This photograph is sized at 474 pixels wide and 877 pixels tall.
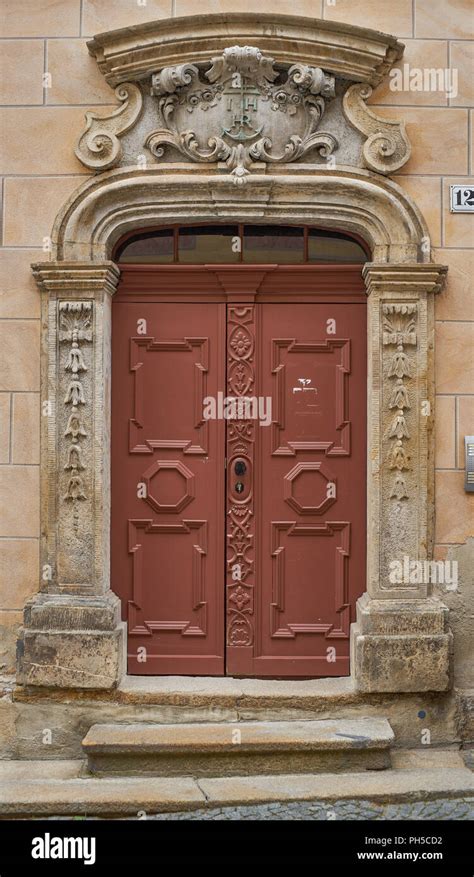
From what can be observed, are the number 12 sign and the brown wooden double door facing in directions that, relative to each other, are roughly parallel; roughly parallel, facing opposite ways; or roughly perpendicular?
roughly parallel

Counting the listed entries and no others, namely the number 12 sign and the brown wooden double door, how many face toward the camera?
2

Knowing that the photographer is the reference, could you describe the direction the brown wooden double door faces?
facing the viewer

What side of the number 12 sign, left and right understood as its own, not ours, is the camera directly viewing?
front
